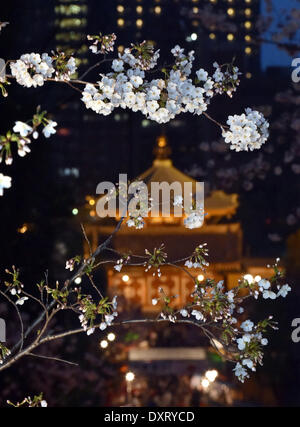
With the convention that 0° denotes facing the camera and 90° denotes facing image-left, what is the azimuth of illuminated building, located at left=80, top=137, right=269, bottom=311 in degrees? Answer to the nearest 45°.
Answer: approximately 0°
